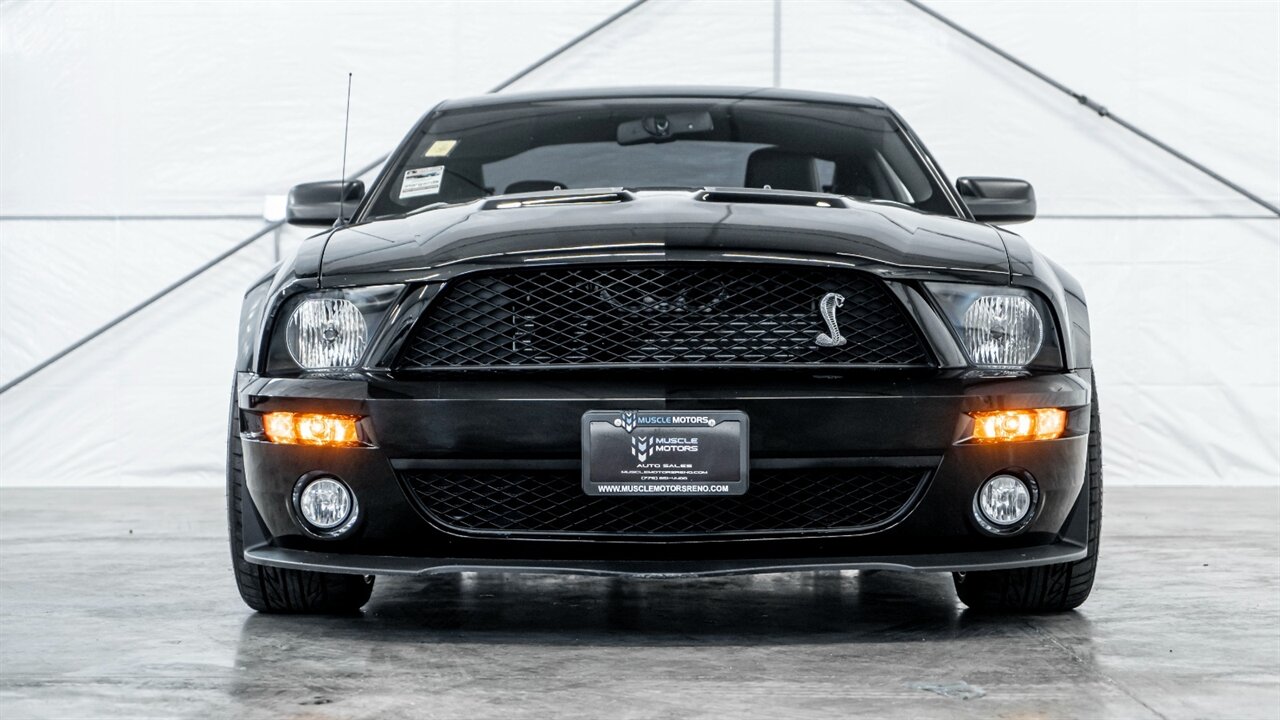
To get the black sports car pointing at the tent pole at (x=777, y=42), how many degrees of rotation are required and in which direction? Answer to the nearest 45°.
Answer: approximately 180°

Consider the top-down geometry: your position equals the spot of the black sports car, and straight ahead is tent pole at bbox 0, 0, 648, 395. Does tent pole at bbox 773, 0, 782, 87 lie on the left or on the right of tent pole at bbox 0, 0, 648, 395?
right

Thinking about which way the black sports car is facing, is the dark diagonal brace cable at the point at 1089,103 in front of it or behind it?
behind

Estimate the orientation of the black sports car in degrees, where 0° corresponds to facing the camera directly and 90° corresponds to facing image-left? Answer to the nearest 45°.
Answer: approximately 0°

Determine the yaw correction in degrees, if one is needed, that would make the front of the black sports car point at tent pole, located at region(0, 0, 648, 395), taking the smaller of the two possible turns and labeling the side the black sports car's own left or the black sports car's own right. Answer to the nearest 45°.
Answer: approximately 135° to the black sports car's own right
